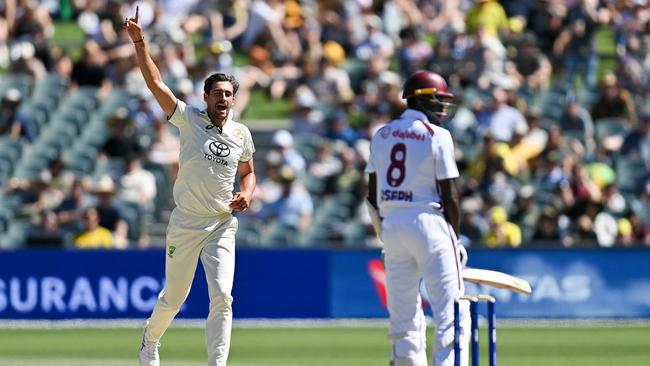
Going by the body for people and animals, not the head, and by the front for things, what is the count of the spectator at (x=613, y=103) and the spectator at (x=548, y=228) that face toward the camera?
2

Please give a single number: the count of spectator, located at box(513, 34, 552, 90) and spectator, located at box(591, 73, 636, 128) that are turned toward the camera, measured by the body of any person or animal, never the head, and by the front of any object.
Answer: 2

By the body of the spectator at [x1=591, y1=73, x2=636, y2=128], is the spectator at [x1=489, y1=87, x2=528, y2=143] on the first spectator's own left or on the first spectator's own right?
on the first spectator's own right

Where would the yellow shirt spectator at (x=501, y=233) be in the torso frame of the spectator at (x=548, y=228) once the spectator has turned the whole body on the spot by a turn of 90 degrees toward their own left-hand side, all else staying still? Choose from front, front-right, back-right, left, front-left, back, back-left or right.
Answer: back

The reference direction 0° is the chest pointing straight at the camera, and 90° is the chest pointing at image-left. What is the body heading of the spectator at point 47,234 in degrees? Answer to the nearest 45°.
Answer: approximately 0°

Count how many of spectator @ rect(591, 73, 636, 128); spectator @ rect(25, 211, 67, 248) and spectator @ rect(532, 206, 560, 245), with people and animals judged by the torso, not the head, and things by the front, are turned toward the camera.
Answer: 3

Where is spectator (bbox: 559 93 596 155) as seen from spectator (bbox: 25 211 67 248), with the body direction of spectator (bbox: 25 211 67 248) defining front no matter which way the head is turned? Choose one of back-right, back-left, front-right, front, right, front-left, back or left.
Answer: left

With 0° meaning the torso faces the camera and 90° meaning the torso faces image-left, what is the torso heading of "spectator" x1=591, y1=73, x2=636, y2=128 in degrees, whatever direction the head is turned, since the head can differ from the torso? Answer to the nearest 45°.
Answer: approximately 0°
